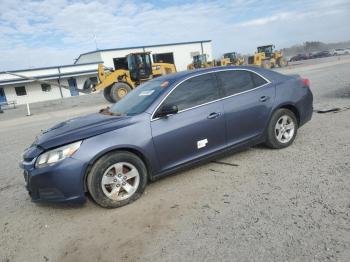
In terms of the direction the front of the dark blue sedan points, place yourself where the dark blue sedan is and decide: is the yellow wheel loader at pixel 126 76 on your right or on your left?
on your right

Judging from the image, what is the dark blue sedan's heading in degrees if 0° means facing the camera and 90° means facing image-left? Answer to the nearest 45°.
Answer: approximately 45°

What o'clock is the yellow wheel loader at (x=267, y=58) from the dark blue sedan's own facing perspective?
The yellow wheel loader is roughly at 5 o'clock from the dark blue sedan.

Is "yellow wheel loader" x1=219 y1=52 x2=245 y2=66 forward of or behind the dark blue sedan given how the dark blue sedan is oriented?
behind
